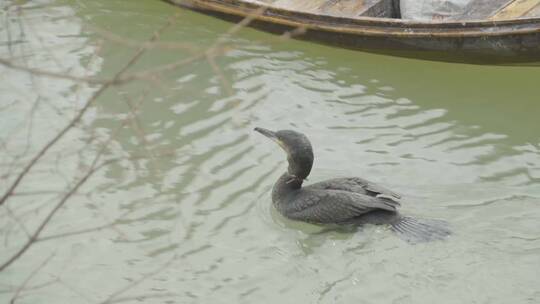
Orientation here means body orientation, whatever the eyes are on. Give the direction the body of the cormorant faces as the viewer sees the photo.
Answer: to the viewer's left

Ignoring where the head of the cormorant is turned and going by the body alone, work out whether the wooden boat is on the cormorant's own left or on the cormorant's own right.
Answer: on the cormorant's own right
